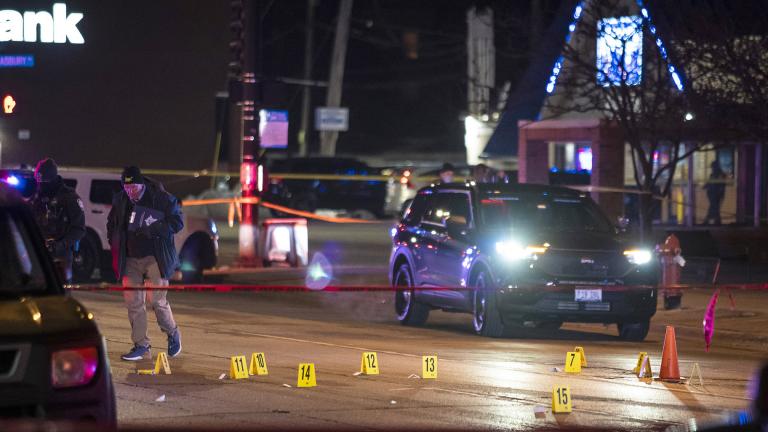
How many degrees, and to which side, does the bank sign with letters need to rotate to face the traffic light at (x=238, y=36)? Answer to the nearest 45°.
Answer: approximately 45° to its left

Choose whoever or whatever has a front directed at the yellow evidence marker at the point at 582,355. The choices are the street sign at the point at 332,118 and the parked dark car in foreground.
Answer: the street sign

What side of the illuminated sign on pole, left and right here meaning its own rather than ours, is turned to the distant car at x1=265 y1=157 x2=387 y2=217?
back

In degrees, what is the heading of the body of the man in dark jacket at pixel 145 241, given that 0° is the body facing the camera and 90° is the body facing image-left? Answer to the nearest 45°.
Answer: approximately 45°

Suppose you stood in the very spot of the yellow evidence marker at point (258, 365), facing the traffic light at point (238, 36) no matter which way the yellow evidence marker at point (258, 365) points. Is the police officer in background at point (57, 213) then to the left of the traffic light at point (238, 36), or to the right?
left
